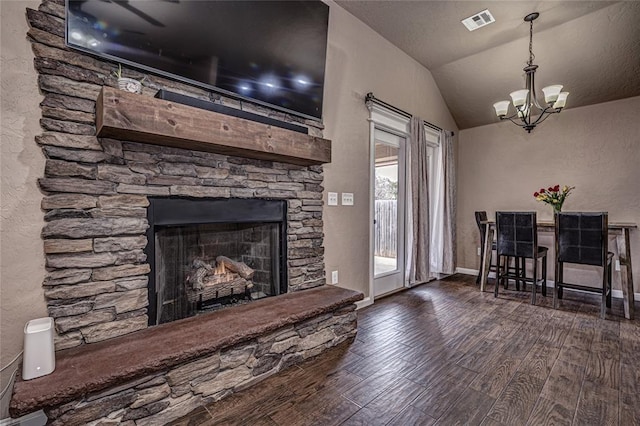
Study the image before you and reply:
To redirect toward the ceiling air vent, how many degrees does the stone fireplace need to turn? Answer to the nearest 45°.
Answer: approximately 45° to its left

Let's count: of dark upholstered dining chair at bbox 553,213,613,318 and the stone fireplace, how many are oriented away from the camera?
1

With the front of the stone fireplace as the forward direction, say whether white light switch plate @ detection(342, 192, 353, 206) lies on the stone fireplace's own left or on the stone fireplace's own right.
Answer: on the stone fireplace's own left

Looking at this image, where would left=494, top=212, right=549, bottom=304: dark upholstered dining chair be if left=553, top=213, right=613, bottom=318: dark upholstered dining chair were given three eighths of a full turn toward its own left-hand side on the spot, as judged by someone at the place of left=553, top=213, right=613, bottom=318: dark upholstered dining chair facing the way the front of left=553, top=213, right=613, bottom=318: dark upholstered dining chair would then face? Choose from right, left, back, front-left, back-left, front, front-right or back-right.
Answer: front-right

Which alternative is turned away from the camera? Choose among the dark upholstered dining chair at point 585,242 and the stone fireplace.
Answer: the dark upholstered dining chair

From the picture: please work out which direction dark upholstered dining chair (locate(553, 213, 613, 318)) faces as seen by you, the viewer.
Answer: facing away from the viewer

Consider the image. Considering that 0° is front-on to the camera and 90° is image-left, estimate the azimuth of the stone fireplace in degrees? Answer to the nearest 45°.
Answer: approximately 315°

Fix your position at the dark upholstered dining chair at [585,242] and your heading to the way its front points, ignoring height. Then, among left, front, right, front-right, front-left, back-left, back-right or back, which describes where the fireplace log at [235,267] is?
back-left
